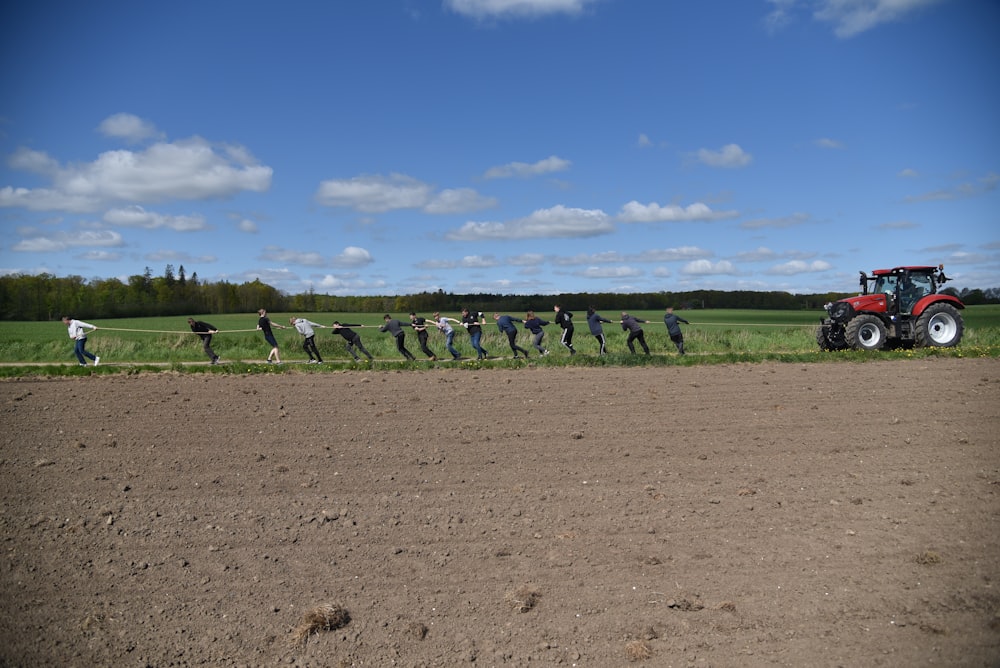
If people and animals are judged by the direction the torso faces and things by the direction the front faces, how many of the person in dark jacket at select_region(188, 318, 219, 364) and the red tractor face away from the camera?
0

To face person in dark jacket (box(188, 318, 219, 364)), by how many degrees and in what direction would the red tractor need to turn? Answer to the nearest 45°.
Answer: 0° — it already faces them

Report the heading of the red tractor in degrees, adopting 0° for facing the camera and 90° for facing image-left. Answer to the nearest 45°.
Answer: approximately 45°

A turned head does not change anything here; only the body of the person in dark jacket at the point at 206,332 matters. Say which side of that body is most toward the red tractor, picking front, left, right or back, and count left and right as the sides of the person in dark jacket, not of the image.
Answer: back

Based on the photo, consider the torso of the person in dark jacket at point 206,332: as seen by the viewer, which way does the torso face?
to the viewer's left

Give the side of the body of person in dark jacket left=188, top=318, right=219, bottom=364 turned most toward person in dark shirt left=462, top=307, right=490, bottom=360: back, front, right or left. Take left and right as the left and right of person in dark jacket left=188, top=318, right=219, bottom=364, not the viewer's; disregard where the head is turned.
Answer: back
